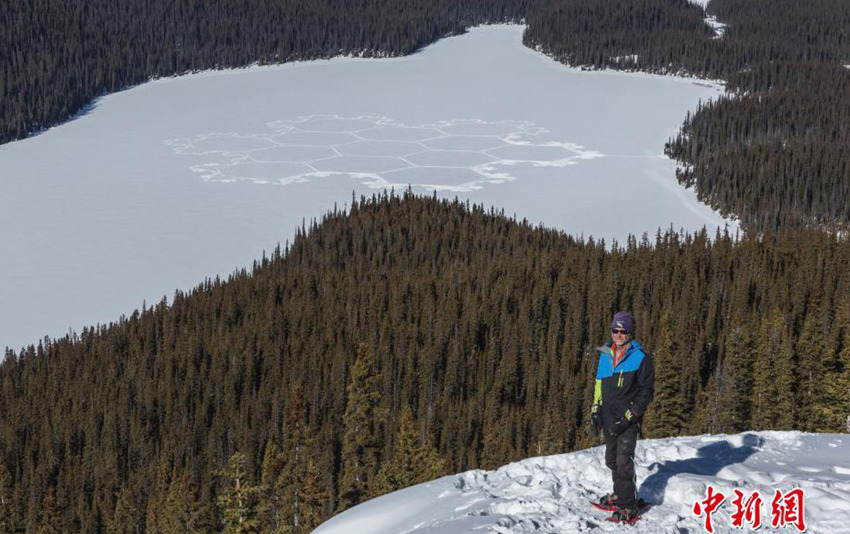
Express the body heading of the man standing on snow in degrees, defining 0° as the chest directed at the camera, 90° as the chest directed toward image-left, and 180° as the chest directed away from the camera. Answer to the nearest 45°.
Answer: approximately 45°
